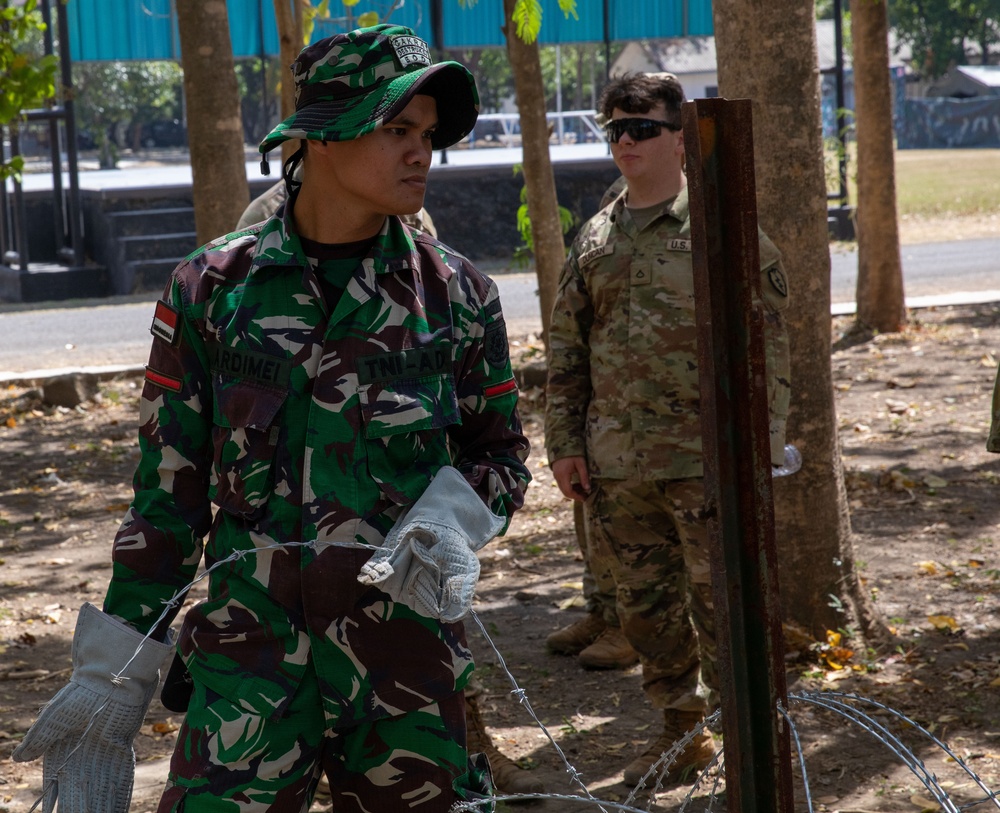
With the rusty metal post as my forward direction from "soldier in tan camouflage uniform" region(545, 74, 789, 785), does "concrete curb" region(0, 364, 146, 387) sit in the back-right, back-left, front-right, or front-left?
back-right

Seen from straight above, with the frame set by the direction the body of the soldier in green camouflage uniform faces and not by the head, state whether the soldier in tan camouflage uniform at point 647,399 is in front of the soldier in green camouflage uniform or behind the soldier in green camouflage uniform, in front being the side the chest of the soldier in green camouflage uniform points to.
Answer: behind

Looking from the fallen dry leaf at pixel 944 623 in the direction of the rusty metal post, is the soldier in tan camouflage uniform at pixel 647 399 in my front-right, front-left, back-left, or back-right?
front-right

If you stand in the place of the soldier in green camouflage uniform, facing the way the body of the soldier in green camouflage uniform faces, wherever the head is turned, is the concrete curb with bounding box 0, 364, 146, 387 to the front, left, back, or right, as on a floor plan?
back

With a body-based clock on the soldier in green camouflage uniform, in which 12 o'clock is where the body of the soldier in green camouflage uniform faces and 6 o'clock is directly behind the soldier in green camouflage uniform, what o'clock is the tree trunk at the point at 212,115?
The tree trunk is roughly at 6 o'clock from the soldier in green camouflage uniform.

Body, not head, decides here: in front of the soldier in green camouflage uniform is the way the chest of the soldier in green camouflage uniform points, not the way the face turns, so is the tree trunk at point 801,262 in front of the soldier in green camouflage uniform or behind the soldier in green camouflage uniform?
behind

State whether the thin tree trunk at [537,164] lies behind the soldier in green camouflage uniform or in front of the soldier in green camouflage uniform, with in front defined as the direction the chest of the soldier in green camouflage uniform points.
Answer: behind

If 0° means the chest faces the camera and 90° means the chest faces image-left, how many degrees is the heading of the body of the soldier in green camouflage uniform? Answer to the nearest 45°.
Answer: approximately 0°

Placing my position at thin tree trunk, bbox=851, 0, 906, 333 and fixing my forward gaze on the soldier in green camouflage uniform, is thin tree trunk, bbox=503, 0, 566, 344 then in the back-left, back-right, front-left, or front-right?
front-right
